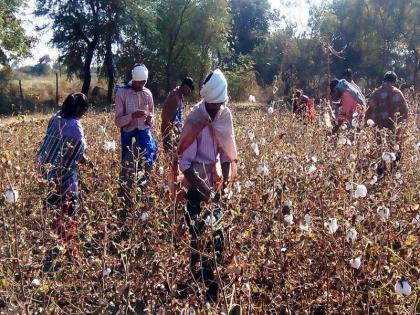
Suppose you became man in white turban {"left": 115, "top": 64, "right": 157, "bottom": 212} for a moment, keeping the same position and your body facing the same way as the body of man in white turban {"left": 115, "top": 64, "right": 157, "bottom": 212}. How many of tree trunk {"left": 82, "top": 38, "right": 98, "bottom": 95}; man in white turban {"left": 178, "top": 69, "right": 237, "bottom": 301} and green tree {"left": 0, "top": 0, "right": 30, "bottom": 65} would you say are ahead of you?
1

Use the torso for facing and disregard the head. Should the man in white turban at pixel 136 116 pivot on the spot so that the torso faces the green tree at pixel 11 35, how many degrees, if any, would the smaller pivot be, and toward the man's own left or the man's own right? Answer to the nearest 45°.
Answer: approximately 180°

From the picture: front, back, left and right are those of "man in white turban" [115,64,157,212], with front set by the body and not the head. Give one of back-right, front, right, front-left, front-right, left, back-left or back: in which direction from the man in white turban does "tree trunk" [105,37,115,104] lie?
back

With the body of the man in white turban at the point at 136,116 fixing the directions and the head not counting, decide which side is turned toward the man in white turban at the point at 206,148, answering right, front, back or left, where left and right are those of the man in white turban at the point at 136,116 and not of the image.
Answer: front

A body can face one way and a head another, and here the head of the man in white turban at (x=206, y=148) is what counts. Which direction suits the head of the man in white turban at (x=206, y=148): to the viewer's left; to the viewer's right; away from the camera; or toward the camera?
toward the camera

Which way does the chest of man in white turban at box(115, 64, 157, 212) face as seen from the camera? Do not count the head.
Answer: toward the camera

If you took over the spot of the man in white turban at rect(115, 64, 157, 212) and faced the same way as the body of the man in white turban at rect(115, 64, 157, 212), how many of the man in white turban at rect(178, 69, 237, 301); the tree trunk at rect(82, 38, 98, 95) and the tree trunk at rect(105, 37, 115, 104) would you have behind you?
2

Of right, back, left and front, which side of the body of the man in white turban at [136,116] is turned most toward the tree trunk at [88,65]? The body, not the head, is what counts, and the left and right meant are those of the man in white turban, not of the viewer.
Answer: back

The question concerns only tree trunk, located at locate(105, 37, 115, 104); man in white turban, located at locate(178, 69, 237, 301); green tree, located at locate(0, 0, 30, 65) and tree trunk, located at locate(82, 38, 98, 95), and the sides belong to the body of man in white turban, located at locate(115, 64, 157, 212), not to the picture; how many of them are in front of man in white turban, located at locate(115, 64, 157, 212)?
1

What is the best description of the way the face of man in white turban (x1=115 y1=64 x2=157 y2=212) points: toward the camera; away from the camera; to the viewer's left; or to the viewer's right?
toward the camera
